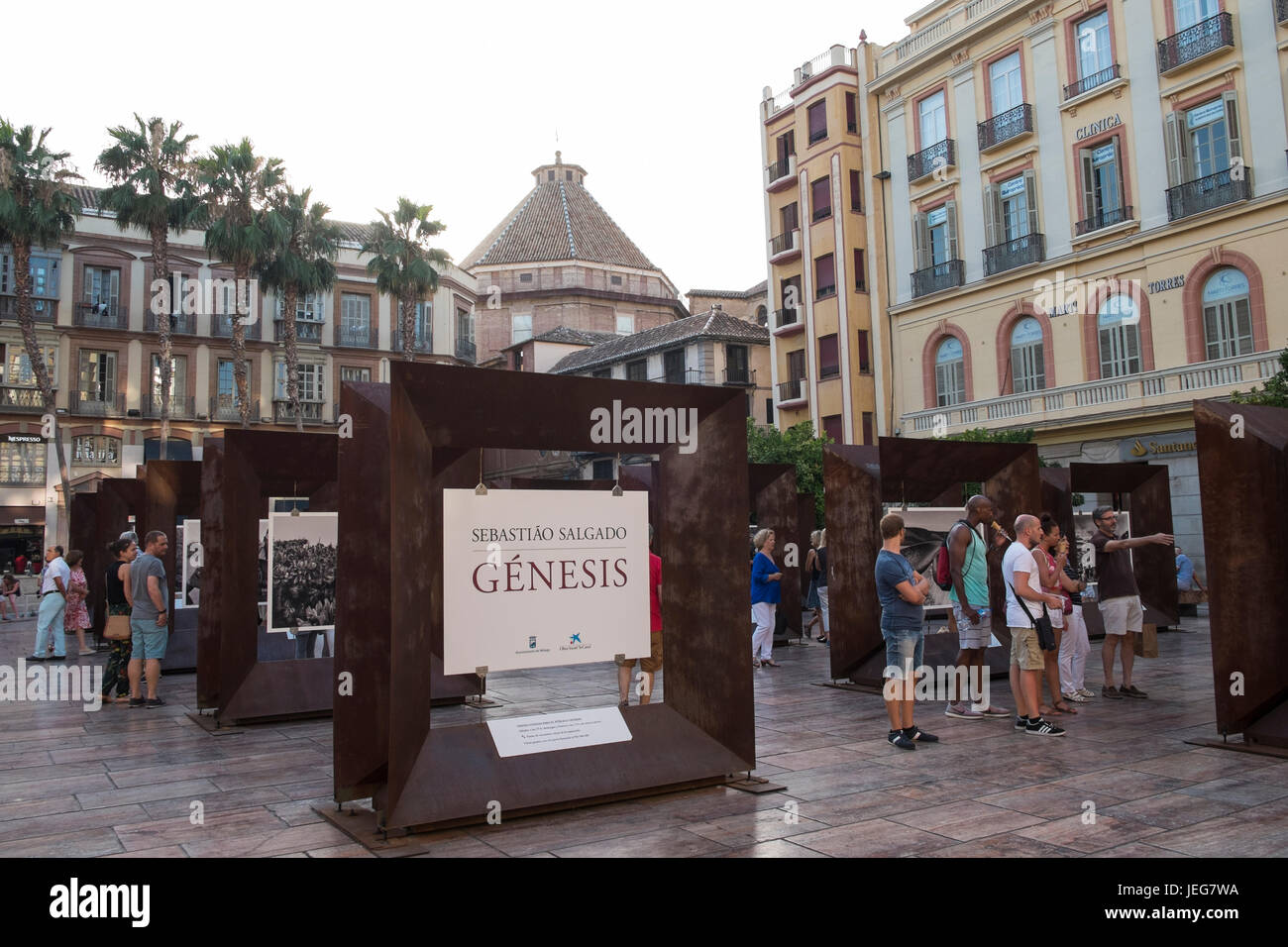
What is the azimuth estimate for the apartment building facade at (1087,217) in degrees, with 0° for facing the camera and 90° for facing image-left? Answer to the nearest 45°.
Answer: approximately 45°

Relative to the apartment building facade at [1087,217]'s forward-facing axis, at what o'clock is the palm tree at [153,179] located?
The palm tree is roughly at 1 o'clock from the apartment building facade.

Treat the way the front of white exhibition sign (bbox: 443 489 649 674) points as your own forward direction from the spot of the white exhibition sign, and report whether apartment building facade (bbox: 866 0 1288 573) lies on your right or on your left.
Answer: on your left

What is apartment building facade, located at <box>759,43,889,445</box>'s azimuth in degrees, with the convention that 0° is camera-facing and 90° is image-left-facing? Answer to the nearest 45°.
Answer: approximately 45°

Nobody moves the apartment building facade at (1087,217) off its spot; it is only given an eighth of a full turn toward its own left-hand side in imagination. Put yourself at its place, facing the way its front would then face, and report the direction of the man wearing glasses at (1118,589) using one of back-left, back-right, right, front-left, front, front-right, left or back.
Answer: front

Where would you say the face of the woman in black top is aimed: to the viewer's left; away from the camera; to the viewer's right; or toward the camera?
to the viewer's right

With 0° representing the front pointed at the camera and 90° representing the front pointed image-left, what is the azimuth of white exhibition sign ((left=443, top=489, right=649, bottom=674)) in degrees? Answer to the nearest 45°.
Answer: approximately 315°

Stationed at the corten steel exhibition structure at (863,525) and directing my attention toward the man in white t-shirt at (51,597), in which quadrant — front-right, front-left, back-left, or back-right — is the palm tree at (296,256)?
front-right

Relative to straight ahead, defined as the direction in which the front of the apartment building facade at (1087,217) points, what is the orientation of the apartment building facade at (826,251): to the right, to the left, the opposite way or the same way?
the same way

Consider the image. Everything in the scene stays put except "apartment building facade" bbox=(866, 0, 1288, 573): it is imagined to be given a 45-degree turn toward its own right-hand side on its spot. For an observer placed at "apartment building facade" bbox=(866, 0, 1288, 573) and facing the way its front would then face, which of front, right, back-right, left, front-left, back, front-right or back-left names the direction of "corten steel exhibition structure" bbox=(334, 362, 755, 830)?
left
